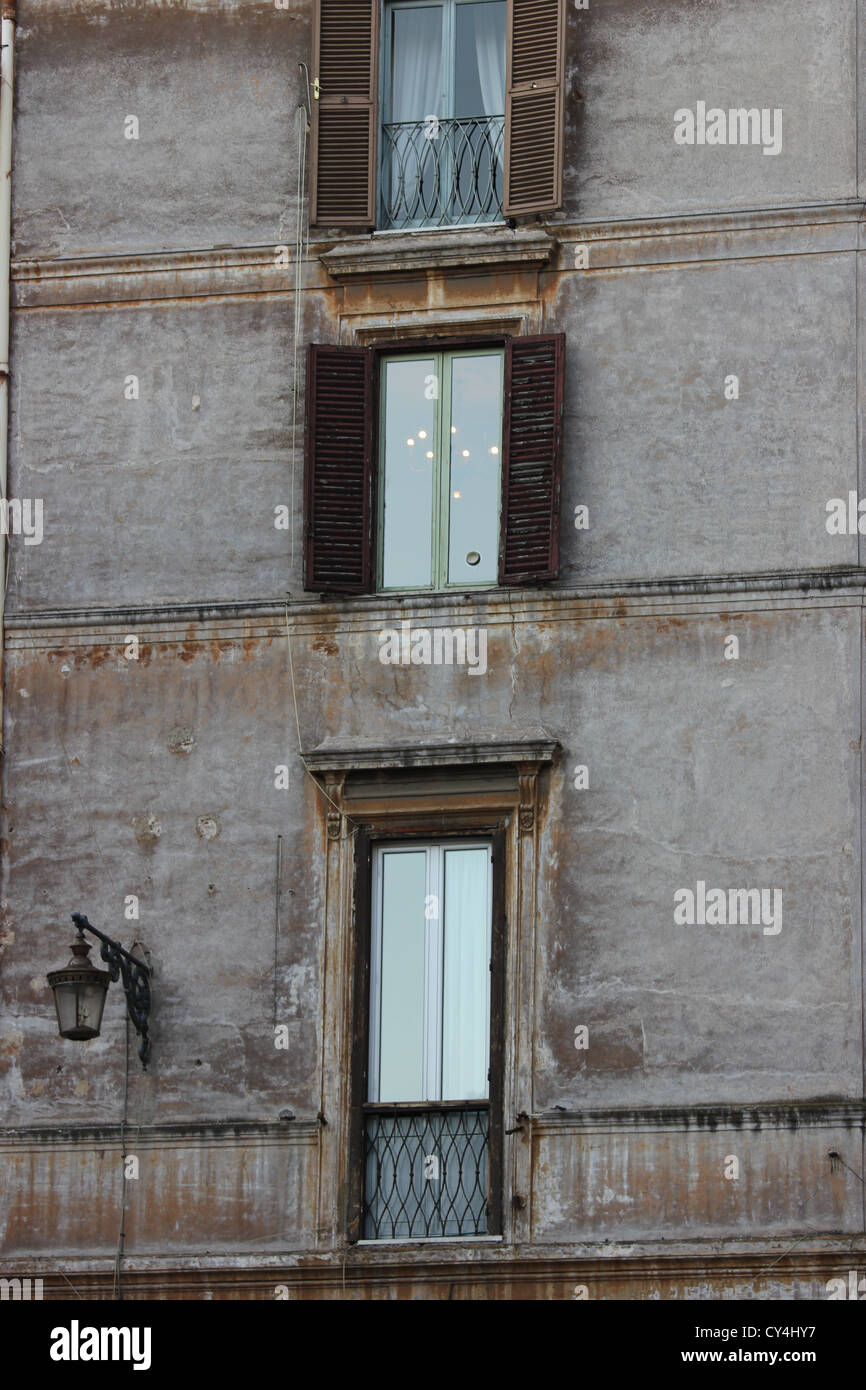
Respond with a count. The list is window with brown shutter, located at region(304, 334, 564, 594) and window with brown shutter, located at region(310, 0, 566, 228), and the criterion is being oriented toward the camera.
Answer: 2

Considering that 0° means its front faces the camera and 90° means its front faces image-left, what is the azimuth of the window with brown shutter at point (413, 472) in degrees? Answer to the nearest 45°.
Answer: approximately 0°
